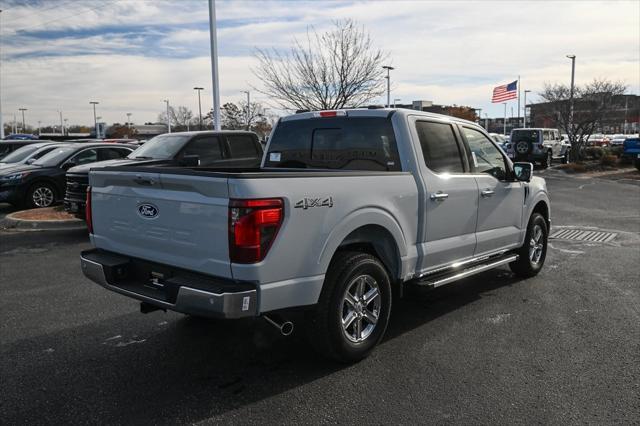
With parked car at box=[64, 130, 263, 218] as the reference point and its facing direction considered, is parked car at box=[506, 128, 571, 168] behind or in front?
behind

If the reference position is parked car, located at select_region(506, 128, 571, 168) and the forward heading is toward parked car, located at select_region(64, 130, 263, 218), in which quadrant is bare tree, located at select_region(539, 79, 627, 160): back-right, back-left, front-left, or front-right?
back-left

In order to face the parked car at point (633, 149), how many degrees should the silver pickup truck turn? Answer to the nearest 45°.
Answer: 0° — it already faces it

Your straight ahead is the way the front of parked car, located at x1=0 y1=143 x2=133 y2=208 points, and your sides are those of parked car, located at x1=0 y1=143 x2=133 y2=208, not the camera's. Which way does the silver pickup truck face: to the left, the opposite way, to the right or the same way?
the opposite way

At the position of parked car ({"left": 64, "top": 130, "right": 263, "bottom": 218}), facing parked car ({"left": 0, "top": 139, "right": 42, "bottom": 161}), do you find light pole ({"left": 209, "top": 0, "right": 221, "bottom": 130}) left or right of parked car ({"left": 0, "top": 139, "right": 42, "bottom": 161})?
right

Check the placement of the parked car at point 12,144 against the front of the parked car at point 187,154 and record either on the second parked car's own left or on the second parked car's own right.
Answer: on the second parked car's own right

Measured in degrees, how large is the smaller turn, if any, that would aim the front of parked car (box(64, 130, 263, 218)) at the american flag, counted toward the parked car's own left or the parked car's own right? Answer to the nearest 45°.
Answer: approximately 180°

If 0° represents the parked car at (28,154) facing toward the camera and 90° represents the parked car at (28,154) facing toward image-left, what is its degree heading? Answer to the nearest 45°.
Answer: approximately 45°

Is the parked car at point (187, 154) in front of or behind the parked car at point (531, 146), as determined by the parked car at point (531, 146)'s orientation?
behind

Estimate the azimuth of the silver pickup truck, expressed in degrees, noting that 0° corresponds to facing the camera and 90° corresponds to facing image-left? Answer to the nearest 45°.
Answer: approximately 225°
